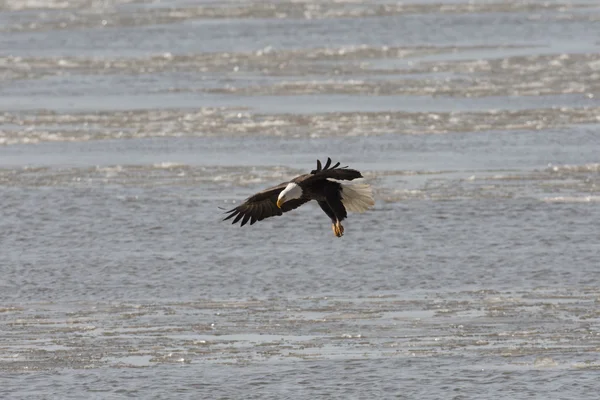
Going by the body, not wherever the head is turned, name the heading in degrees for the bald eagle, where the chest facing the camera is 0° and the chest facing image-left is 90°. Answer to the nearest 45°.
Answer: approximately 45°
